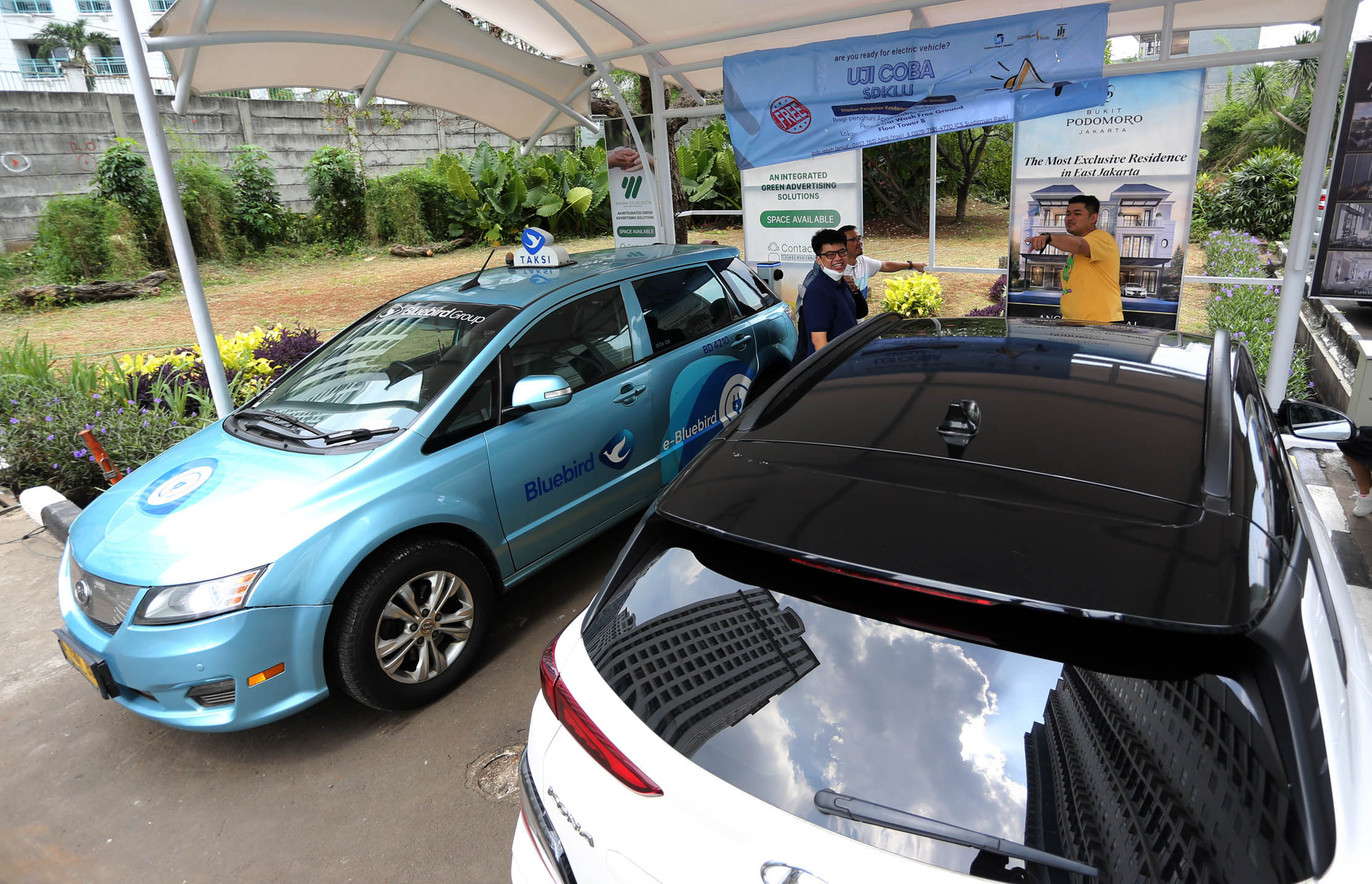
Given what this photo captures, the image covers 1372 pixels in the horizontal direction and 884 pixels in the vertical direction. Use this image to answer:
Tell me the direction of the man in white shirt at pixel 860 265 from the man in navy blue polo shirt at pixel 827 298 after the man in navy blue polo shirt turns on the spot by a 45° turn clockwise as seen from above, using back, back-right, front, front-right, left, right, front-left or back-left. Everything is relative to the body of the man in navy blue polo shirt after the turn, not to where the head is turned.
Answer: back

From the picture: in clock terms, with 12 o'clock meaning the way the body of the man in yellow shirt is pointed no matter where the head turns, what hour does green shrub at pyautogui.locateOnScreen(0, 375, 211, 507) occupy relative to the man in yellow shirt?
The green shrub is roughly at 11 o'clock from the man in yellow shirt.

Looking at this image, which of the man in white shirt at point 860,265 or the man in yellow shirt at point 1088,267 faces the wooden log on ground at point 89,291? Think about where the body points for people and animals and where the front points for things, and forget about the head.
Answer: the man in yellow shirt

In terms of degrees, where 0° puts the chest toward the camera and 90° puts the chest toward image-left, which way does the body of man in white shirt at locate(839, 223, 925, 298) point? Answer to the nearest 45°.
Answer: approximately 315°

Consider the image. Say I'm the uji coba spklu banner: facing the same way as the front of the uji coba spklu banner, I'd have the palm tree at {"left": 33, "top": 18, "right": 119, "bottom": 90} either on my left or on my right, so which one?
on my right

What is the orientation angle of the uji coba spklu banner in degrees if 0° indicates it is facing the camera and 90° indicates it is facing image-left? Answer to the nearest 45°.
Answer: approximately 0°

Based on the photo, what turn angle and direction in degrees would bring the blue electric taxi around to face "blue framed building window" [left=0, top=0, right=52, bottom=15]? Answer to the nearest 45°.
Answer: approximately 135° to its right

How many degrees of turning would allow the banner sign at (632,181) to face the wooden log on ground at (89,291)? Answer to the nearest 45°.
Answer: approximately 135° to its right

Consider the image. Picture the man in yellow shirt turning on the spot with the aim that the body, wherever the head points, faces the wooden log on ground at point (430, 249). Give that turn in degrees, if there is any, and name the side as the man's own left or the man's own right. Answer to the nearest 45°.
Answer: approximately 45° to the man's own right

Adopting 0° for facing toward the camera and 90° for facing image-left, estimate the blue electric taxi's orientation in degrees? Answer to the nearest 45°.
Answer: approximately 45°

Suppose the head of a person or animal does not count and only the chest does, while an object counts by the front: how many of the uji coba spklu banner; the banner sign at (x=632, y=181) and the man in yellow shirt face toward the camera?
2

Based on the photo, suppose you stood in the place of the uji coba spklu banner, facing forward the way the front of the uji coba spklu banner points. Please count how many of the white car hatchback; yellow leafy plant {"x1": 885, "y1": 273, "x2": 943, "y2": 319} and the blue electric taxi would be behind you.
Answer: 1

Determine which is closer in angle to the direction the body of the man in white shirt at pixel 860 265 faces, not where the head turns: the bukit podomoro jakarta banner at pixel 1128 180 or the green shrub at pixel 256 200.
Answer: the bukit podomoro jakarta banner
